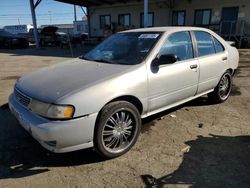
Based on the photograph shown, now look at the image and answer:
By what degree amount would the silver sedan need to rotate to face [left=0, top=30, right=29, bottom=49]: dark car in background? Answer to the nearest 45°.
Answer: approximately 90° to its right

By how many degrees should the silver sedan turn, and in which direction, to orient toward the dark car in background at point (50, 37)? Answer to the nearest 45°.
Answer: approximately 135° to its right

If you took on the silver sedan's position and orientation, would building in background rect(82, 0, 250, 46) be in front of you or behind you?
behind

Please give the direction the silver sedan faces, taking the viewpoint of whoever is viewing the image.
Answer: facing the viewer and to the left of the viewer

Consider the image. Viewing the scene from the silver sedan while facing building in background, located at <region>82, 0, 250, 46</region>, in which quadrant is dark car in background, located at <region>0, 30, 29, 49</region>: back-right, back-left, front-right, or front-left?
front-left
